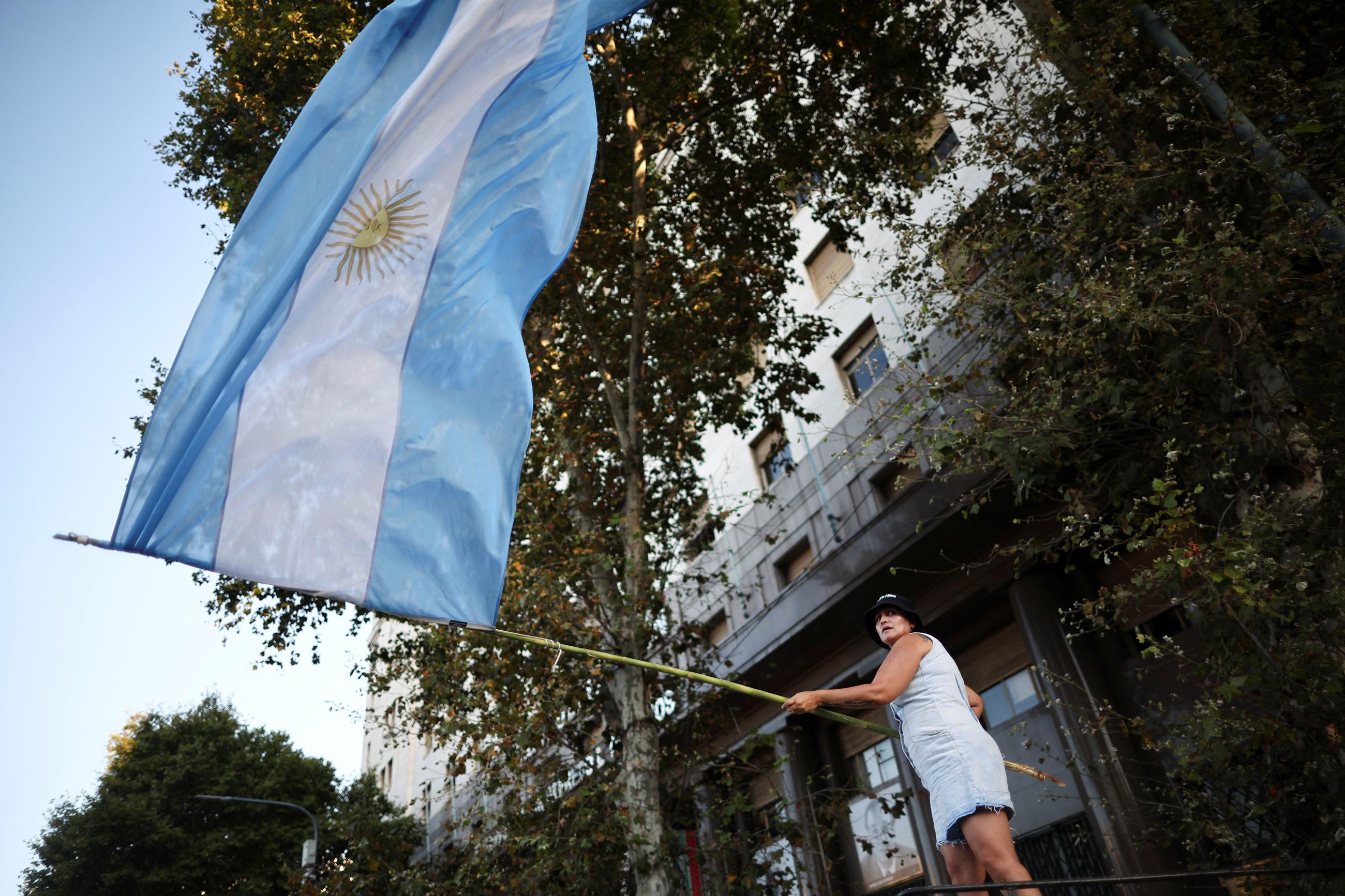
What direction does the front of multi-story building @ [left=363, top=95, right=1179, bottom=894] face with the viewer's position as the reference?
facing the viewer and to the left of the viewer

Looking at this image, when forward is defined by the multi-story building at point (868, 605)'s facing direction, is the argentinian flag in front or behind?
in front

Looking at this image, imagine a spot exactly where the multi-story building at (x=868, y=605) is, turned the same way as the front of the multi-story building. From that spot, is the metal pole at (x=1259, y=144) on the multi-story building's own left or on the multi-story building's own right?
on the multi-story building's own left

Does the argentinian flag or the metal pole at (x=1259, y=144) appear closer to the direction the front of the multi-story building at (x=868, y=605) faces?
the argentinian flag
